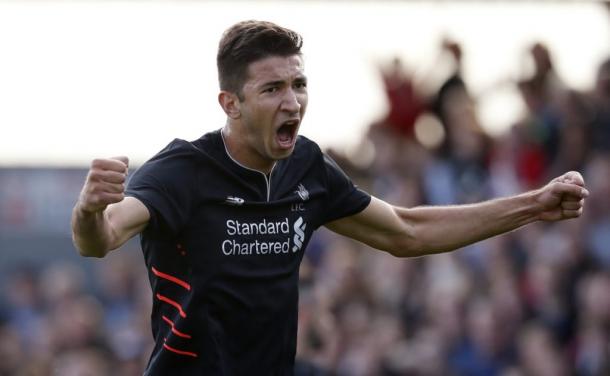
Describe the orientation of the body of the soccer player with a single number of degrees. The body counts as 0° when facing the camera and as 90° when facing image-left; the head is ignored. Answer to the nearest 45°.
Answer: approximately 315°
